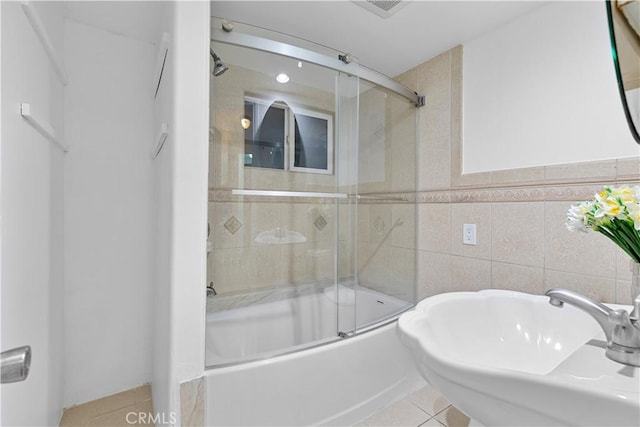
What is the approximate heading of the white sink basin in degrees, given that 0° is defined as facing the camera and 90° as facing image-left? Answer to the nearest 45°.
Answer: approximately 135°

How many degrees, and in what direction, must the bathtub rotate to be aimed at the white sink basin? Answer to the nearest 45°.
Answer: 0° — it already faces it

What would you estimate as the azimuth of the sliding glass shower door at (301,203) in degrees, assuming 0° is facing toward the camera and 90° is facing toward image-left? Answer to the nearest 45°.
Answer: approximately 315°

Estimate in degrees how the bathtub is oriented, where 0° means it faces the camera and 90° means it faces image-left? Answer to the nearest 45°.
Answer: approximately 315°
